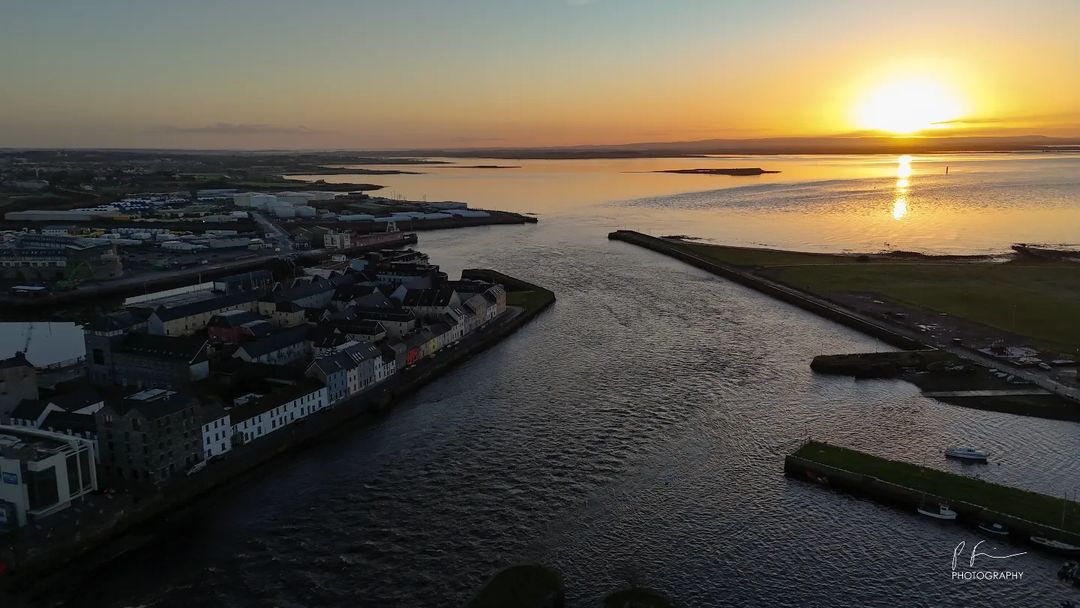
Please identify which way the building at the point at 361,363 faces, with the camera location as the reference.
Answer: facing the viewer and to the right of the viewer

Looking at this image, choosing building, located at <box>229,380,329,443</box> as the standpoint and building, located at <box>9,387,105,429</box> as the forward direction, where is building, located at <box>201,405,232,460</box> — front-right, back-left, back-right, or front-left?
front-left

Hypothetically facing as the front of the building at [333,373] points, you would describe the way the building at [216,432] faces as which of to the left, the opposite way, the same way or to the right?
the same way

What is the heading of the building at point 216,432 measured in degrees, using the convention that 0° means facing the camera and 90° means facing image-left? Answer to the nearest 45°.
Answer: approximately 315°

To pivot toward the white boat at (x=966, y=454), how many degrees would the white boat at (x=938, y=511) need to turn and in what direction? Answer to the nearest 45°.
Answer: approximately 90° to its right

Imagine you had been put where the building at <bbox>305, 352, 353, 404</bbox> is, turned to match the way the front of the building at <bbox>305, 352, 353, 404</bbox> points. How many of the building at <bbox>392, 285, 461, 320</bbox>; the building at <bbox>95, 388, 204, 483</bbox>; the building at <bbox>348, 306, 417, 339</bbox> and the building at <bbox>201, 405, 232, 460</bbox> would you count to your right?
2

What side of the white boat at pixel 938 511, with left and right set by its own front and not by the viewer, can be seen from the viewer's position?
left

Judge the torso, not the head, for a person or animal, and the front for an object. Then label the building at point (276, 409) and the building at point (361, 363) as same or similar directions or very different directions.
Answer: same or similar directions

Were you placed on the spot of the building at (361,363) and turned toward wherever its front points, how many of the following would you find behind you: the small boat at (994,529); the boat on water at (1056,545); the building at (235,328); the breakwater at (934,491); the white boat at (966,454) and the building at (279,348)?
2

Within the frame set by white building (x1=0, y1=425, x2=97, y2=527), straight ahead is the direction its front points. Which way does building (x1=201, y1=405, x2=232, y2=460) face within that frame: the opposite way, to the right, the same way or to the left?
the same way

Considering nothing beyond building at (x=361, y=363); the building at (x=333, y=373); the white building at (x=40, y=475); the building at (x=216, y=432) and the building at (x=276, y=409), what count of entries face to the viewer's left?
0

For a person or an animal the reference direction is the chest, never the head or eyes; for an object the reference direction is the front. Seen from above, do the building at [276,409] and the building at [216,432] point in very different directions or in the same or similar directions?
same or similar directions

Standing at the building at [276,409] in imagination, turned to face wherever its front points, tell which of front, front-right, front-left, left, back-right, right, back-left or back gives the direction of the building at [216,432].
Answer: right

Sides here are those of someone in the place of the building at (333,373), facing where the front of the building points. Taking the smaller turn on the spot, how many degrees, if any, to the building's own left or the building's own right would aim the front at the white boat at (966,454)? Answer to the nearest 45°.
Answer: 0° — it already faces it

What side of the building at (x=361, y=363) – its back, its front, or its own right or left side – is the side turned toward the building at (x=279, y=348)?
back

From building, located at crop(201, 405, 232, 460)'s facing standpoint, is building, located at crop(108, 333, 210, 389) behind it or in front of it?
behind

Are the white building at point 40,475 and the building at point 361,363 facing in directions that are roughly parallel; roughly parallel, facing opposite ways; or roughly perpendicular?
roughly parallel

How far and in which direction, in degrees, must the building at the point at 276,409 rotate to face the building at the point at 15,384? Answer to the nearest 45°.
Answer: approximately 135° to its right
